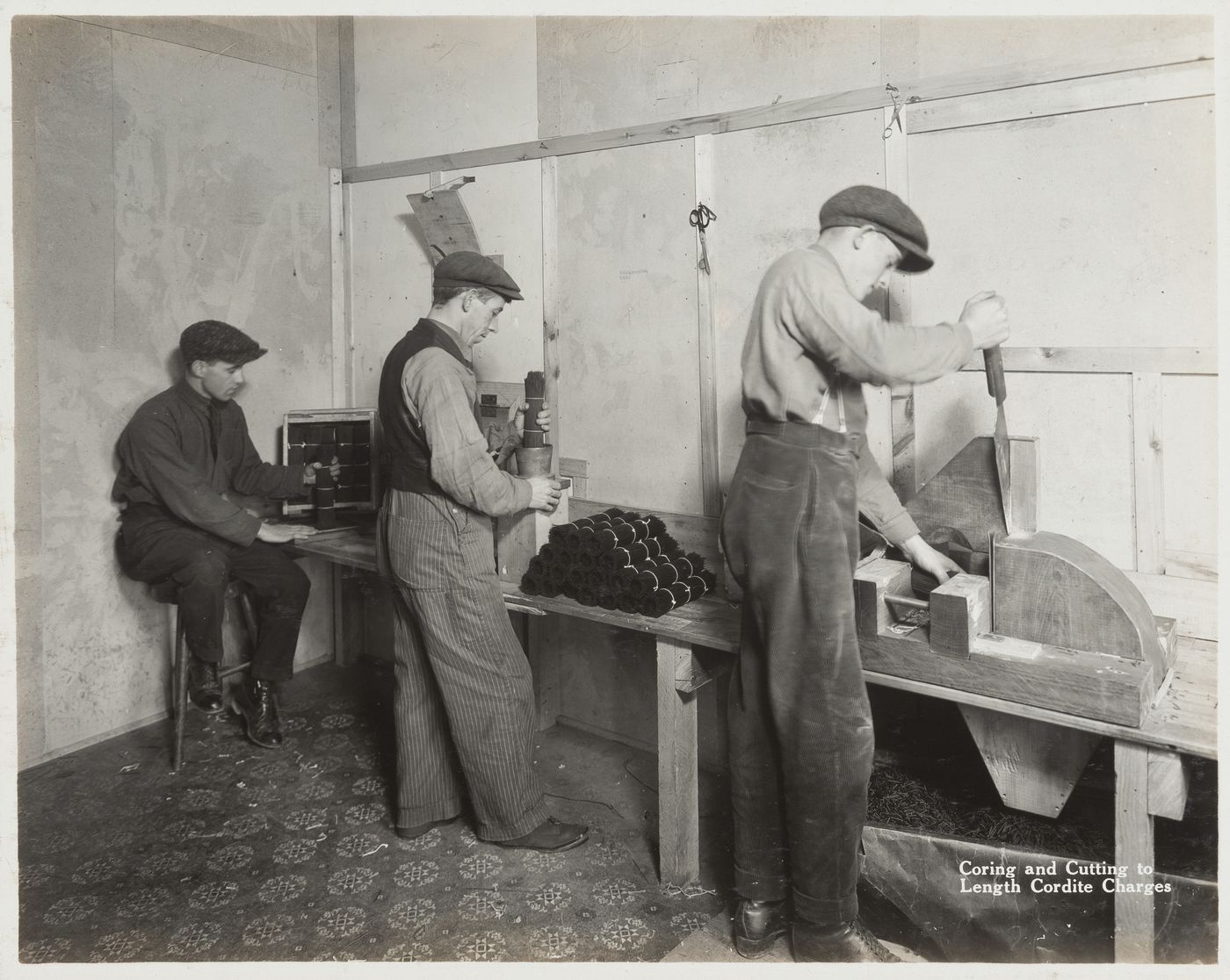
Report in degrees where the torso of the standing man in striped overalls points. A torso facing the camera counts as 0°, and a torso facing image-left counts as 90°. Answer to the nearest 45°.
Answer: approximately 270°

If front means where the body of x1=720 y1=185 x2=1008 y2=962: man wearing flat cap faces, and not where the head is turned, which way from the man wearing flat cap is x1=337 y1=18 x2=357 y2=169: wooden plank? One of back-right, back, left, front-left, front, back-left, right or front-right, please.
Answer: back-left

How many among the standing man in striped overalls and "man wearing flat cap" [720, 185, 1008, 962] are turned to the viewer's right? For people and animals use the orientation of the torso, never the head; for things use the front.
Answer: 2

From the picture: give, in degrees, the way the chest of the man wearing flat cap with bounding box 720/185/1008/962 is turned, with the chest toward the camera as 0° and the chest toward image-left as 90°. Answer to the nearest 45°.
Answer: approximately 270°

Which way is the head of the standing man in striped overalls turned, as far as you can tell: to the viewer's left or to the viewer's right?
to the viewer's right

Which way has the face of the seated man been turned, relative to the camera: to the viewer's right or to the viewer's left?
to the viewer's right
